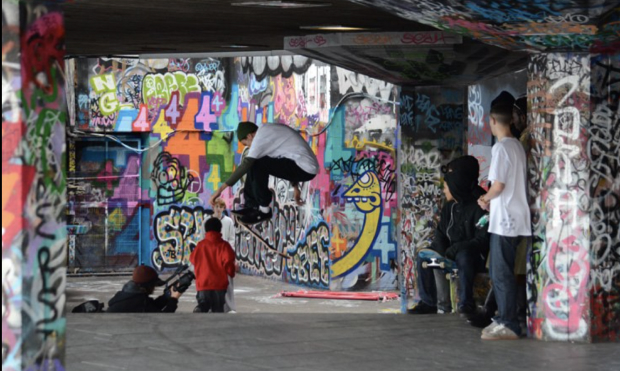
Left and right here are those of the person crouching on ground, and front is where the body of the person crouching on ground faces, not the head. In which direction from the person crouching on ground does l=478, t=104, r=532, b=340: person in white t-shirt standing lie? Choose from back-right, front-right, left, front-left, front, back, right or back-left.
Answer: front-right

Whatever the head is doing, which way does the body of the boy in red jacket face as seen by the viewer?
away from the camera

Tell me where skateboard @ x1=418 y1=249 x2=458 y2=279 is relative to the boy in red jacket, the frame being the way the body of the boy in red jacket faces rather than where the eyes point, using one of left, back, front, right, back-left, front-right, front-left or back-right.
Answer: back-right

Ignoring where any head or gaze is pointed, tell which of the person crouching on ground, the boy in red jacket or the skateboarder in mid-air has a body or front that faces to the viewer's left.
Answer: the skateboarder in mid-air

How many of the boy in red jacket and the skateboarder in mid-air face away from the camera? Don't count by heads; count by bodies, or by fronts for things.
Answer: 1

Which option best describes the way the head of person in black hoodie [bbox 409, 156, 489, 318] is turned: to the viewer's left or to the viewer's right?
to the viewer's left

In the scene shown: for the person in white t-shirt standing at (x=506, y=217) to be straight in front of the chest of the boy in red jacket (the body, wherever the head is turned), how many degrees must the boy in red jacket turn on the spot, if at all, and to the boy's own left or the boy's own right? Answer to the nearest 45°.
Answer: approximately 135° to the boy's own right

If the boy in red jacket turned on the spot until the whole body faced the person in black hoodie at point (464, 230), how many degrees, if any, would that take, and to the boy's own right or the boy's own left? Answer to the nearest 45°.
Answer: approximately 135° to the boy's own right

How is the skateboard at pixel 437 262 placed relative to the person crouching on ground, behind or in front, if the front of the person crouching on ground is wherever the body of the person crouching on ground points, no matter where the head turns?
in front

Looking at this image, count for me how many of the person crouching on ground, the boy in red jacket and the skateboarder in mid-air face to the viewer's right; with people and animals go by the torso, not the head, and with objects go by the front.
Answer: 1

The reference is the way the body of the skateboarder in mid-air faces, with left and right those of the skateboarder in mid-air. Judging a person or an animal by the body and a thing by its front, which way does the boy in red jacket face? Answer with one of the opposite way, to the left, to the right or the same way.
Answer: to the right

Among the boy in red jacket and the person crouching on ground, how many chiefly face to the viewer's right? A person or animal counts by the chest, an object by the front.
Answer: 1

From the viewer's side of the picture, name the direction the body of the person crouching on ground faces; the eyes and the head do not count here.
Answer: to the viewer's right

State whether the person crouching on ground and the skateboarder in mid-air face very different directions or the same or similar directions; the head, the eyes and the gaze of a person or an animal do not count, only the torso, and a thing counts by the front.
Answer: very different directions

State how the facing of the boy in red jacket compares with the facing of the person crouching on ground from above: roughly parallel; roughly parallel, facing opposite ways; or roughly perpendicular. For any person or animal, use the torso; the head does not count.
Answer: roughly perpendicular
